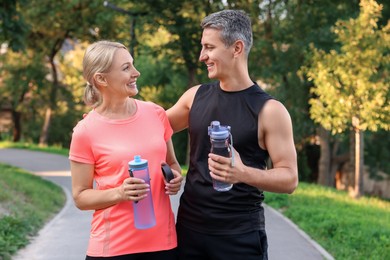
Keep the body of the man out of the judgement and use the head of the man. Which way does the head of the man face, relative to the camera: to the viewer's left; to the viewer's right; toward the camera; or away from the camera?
to the viewer's left

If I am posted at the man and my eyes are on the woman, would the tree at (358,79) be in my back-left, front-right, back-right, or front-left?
back-right

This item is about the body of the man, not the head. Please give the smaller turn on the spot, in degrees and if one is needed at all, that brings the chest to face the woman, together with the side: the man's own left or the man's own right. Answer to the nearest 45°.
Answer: approximately 45° to the man's own right

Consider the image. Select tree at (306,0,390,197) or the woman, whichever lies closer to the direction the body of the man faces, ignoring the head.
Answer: the woman

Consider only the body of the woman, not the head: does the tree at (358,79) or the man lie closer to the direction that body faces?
the man

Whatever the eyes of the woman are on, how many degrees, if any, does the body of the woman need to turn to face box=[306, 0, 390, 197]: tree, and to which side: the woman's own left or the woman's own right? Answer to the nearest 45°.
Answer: approximately 90° to the woman's own left

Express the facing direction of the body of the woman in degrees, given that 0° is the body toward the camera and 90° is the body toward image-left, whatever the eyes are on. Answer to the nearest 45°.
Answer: approximately 315°
